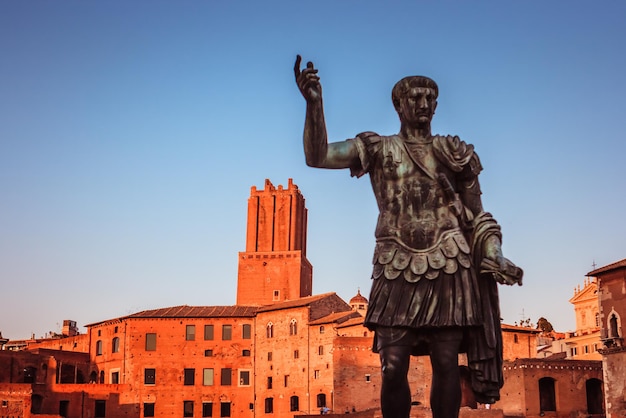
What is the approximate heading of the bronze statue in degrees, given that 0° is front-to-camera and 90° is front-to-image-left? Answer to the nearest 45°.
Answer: approximately 0°
